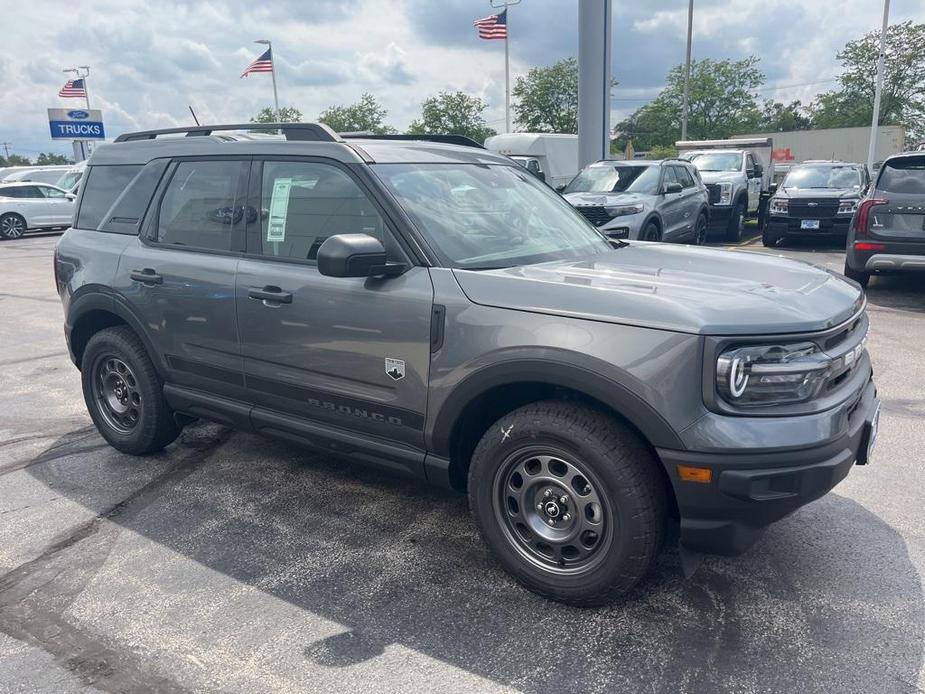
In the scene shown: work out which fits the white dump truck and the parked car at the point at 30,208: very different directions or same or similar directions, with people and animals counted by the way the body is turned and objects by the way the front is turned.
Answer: very different directions

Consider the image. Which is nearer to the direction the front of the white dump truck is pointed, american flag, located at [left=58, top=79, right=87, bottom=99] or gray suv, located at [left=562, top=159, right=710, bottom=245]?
the gray suv

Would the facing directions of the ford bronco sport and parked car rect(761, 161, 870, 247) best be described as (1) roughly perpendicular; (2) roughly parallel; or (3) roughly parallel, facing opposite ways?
roughly perpendicular

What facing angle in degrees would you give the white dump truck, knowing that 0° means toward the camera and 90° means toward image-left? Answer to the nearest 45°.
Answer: approximately 45°

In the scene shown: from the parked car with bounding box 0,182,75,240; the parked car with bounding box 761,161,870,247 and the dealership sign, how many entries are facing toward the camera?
2

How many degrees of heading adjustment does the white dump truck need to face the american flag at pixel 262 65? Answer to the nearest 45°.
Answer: approximately 90° to its right
